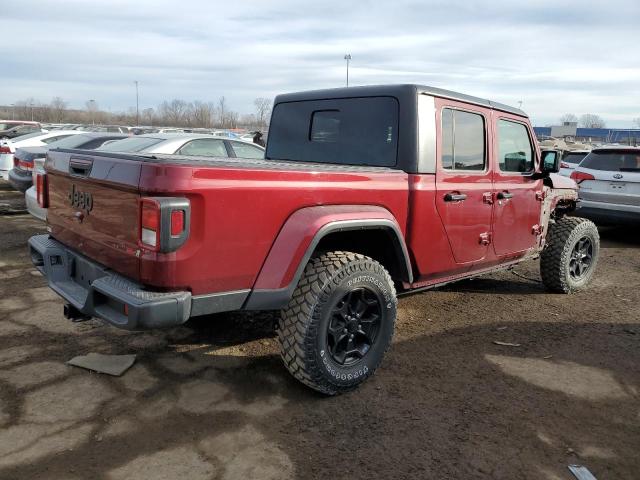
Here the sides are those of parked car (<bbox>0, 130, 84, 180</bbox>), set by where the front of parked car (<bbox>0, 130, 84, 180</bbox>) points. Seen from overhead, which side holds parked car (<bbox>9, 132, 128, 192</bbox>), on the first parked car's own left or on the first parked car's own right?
on the first parked car's own right

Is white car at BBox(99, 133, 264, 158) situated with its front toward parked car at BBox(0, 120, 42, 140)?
no

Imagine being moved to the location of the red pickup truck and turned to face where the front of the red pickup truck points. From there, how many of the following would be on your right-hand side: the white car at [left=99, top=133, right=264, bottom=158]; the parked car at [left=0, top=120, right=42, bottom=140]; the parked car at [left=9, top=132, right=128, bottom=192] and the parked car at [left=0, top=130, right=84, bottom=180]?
0

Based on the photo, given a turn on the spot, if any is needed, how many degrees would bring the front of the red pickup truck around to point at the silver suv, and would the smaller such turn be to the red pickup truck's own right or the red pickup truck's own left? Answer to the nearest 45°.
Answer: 0° — it already faces it

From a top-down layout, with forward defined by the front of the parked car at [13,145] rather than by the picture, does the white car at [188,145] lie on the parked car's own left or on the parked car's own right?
on the parked car's own right

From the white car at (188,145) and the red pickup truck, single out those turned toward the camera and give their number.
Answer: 0

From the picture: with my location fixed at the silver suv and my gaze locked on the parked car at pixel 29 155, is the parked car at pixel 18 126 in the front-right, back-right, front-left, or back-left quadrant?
front-right

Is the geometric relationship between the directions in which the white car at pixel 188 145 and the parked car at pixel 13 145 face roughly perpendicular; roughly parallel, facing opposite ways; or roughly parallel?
roughly parallel

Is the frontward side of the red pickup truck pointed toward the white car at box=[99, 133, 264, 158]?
no

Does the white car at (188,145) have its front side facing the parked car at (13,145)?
no

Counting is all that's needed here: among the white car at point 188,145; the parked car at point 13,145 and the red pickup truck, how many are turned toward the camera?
0

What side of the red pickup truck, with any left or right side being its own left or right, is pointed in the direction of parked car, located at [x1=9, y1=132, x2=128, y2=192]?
left

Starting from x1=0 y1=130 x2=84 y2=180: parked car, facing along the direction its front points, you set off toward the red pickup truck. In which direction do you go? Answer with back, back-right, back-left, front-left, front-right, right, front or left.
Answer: back-right

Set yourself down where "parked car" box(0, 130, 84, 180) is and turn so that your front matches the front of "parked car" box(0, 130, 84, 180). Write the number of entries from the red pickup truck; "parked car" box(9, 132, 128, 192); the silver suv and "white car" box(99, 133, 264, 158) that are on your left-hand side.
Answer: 0
